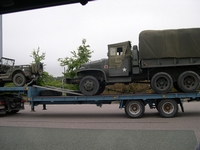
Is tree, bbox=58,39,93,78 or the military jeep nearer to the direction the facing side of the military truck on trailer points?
the military jeep

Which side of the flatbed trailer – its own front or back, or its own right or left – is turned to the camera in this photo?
left

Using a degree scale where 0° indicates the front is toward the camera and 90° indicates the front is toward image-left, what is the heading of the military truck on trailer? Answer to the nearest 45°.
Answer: approximately 90°

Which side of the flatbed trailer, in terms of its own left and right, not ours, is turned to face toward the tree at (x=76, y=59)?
right

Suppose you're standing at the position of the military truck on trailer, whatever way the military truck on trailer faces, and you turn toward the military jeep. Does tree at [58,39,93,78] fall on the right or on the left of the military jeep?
right
